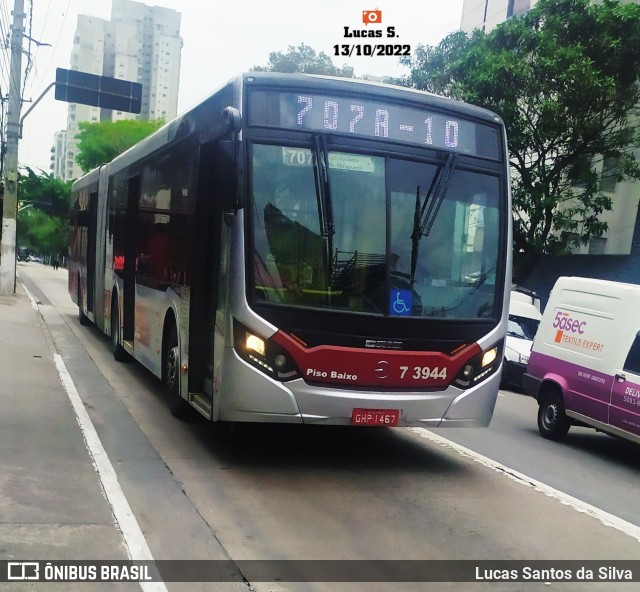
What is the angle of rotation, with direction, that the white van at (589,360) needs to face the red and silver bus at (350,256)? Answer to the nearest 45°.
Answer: approximately 90° to its right

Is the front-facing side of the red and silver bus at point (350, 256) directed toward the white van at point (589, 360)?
no

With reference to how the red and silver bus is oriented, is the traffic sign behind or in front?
behind

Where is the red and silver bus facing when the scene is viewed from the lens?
facing the viewer and to the right of the viewer

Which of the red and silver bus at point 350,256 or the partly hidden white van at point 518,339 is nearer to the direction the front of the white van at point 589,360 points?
the red and silver bus

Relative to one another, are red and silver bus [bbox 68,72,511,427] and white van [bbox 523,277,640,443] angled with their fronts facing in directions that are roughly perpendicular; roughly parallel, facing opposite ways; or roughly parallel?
roughly parallel

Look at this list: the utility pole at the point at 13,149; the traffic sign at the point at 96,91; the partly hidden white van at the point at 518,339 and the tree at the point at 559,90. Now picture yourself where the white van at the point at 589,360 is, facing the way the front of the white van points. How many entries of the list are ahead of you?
0

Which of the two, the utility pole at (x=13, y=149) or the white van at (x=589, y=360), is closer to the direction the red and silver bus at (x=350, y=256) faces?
the white van

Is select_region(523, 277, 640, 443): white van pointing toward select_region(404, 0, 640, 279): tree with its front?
no

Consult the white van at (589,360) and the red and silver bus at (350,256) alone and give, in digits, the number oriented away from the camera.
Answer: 0

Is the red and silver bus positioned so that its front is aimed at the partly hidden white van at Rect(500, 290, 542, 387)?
no

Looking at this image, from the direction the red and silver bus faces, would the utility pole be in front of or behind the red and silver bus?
behind

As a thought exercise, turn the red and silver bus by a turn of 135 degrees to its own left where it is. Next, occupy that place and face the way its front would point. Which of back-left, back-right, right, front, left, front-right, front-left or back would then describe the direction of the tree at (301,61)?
front
